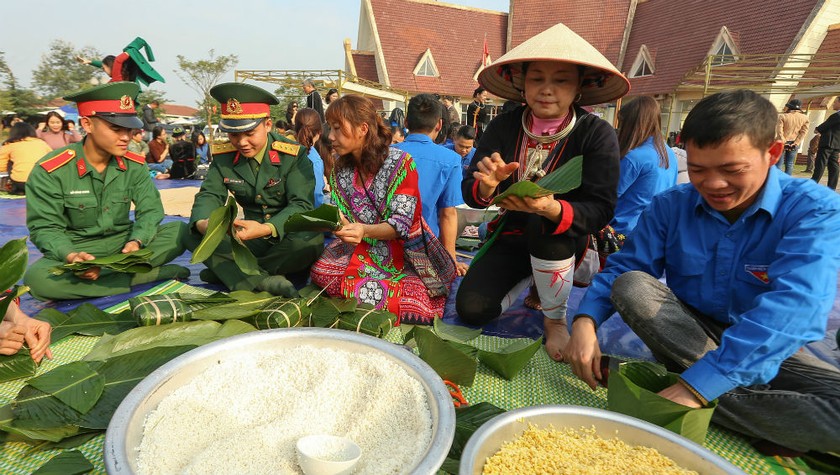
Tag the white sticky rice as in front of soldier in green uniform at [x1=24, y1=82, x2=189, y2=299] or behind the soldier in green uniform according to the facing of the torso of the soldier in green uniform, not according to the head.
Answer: in front

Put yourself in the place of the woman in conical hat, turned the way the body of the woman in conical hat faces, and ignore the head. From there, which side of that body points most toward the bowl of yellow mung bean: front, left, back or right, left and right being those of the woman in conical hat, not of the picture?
front

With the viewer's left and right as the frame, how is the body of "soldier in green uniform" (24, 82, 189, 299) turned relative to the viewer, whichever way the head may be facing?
facing the viewer and to the right of the viewer

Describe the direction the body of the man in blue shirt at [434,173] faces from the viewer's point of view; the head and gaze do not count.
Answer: away from the camera

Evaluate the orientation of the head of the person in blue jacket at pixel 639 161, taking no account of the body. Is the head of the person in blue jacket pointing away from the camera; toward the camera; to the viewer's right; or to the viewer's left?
away from the camera

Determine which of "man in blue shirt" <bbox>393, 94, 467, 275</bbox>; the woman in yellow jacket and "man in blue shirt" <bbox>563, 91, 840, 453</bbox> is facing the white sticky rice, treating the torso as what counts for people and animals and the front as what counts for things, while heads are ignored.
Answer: "man in blue shirt" <bbox>563, 91, 840, 453</bbox>

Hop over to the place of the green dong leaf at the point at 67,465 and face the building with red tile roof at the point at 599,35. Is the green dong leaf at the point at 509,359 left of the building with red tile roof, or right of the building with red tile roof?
right

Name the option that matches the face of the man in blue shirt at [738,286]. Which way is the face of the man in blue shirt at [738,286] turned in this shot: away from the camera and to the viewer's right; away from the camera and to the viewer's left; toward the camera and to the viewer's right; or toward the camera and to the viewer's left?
toward the camera and to the viewer's left

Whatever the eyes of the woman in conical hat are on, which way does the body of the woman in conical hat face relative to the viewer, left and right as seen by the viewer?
facing the viewer

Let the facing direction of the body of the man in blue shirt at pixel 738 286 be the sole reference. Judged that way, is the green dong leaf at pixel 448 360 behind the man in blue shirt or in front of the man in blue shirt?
in front
